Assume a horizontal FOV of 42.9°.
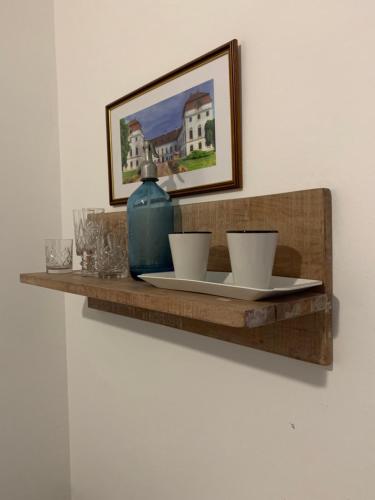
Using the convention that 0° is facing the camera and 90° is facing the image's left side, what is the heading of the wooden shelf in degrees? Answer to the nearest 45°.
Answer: approximately 45°

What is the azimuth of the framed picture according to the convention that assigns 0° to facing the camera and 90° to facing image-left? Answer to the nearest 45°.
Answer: approximately 45°
